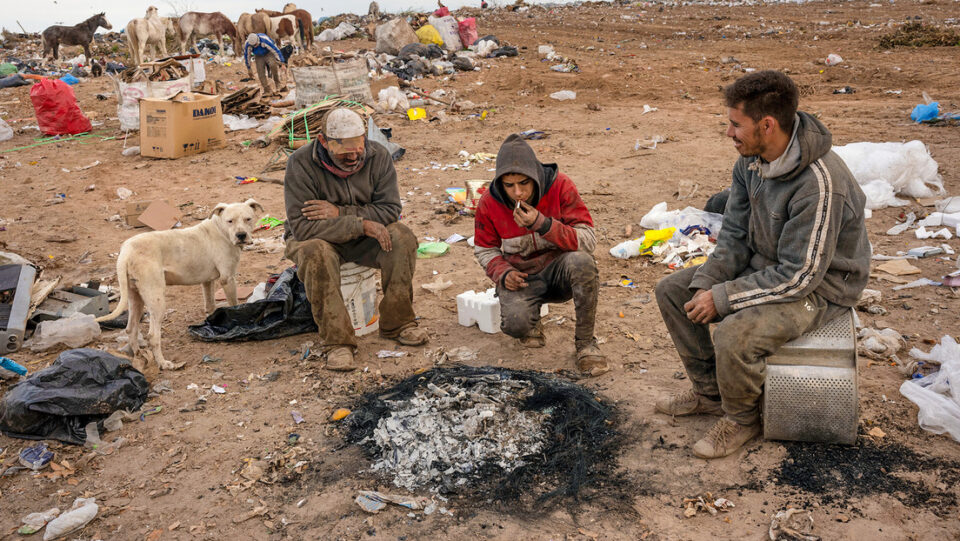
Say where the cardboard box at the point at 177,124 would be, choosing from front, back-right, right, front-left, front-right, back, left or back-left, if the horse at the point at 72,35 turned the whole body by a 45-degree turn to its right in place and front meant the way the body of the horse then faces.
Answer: front-right

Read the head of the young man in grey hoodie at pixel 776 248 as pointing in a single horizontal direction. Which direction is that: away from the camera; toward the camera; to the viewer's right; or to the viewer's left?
to the viewer's left

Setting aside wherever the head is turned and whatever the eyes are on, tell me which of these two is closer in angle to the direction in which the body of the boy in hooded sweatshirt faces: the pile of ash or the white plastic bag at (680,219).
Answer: the pile of ash

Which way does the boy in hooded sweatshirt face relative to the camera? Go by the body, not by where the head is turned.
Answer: toward the camera

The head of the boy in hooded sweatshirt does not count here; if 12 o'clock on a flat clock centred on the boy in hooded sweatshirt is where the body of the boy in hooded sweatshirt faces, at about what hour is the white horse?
The white horse is roughly at 5 o'clock from the boy in hooded sweatshirt.

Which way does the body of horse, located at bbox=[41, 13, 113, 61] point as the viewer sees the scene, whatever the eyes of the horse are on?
to the viewer's right

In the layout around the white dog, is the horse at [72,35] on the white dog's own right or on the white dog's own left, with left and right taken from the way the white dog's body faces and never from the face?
on the white dog's own left

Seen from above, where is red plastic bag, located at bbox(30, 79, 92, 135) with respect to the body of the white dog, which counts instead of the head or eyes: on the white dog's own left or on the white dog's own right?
on the white dog's own left

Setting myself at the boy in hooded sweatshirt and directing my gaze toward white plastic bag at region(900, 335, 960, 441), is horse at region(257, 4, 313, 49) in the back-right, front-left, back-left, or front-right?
back-left

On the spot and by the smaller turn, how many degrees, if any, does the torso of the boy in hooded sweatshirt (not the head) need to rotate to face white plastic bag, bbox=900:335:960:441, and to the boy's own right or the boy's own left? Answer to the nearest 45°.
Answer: approximately 45° to the boy's own left
